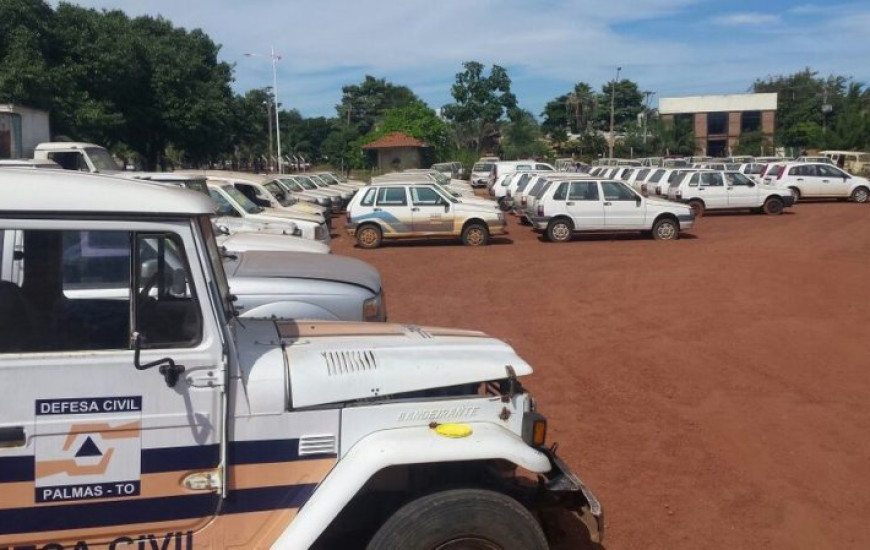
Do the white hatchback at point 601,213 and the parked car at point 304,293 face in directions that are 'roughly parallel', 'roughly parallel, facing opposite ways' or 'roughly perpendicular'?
roughly parallel

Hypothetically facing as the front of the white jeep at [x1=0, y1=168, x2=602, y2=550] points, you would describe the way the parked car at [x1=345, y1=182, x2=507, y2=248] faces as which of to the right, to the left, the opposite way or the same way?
the same way

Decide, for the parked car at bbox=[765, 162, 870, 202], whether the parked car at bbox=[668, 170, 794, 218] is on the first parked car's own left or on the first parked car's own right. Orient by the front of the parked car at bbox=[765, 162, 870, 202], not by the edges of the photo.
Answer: on the first parked car's own right

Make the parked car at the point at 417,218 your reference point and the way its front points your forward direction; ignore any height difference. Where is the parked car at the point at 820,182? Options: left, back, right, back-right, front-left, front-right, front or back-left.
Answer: front-left

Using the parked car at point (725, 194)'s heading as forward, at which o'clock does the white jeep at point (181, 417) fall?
The white jeep is roughly at 3 o'clock from the parked car.

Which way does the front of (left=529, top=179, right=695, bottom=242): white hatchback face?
to the viewer's right

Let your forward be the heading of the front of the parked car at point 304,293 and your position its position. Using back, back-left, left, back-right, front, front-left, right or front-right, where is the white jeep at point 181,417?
right

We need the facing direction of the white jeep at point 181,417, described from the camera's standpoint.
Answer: facing to the right of the viewer

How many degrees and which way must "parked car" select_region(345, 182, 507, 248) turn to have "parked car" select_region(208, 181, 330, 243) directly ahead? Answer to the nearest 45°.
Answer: approximately 135° to its right

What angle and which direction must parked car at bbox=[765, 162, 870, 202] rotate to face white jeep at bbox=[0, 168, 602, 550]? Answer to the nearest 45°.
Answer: approximately 90° to its right

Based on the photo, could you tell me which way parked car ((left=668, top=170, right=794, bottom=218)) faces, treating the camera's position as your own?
facing to the right of the viewer

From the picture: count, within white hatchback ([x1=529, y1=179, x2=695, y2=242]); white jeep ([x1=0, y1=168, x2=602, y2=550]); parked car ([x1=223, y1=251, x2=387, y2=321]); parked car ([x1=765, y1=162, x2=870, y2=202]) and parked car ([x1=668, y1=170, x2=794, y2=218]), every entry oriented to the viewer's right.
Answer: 5

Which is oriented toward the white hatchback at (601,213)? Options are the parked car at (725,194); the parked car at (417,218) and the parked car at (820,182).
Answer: the parked car at (417,218)

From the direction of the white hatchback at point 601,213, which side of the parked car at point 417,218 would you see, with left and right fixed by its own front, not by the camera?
front

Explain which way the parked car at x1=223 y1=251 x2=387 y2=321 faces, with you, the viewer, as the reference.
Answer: facing to the right of the viewer

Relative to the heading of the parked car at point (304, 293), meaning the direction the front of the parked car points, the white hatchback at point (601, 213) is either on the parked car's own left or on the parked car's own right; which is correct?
on the parked car's own left
